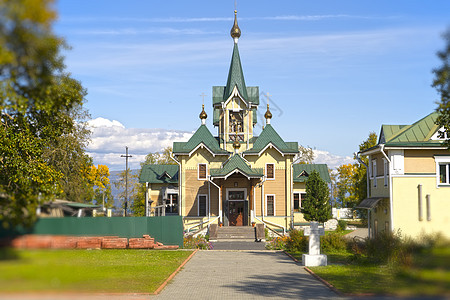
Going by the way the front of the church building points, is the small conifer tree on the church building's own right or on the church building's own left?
on the church building's own left

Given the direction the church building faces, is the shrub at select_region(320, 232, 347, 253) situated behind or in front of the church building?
in front

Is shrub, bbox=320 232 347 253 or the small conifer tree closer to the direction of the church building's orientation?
the shrub

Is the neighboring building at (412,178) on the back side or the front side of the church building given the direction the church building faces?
on the front side

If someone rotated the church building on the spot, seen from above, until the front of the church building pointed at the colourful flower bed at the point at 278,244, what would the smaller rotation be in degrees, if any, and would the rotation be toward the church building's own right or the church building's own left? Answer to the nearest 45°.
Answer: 0° — it already faces it

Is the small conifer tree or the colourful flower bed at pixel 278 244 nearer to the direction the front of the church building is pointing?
the colourful flower bed

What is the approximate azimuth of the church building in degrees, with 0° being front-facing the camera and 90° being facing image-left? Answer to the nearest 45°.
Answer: approximately 0°
